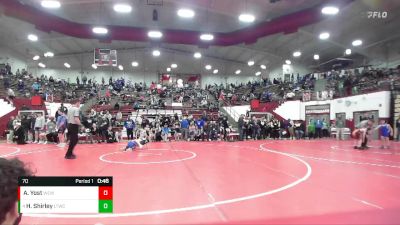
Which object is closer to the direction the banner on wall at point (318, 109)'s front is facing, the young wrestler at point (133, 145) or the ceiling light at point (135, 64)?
the young wrestler

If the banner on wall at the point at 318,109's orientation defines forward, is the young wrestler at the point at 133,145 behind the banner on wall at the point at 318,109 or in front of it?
in front

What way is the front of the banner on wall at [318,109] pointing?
toward the camera

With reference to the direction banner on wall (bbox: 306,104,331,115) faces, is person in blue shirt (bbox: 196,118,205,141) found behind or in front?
in front

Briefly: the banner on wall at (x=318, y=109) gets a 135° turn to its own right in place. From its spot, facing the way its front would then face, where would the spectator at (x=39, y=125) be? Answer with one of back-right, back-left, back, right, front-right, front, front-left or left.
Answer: left

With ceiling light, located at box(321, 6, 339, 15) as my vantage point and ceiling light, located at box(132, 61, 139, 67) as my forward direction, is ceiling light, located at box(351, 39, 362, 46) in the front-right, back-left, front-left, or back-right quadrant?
front-right

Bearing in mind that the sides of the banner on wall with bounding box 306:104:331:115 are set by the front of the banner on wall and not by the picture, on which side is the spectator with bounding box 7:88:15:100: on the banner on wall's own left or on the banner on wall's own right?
on the banner on wall's own right

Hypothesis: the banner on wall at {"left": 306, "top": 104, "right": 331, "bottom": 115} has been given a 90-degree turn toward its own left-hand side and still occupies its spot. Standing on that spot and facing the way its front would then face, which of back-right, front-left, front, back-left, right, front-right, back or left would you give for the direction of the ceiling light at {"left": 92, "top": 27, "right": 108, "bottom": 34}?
back-right

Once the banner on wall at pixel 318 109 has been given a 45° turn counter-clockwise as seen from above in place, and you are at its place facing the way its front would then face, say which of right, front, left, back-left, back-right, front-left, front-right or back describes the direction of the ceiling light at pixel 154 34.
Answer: right

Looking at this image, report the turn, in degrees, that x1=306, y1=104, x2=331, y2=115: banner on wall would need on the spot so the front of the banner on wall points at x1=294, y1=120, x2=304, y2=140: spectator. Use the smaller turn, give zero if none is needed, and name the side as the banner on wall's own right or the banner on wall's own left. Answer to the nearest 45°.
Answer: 0° — it already faces them

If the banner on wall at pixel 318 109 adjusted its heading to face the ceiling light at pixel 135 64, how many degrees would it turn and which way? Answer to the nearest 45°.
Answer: approximately 90° to its right

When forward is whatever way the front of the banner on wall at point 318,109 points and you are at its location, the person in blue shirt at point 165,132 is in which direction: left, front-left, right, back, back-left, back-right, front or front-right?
front-right

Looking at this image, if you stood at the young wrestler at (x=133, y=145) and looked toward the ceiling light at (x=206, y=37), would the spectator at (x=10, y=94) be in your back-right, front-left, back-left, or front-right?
front-left

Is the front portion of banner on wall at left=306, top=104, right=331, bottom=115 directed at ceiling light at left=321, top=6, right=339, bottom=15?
yes
